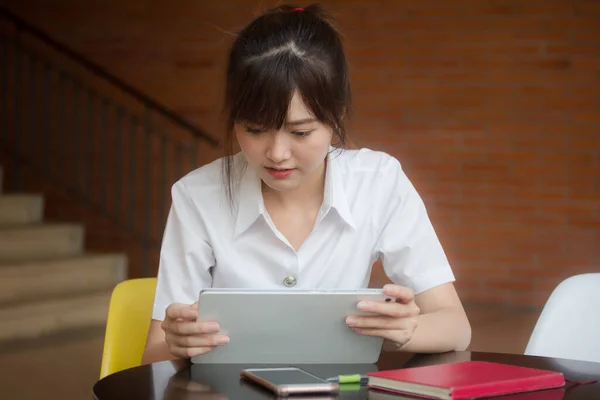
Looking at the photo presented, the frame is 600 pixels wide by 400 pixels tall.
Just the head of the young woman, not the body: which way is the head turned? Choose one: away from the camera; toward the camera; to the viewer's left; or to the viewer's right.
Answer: toward the camera

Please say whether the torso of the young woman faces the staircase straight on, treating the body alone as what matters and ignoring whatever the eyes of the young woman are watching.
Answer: no

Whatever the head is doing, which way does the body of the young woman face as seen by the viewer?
toward the camera

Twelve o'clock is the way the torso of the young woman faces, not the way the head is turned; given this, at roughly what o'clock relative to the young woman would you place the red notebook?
The red notebook is roughly at 11 o'clock from the young woman.

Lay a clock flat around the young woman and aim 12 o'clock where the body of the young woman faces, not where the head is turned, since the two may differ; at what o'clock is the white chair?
The white chair is roughly at 9 o'clock from the young woman.

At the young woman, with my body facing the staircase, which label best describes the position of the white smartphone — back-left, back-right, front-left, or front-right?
back-left
